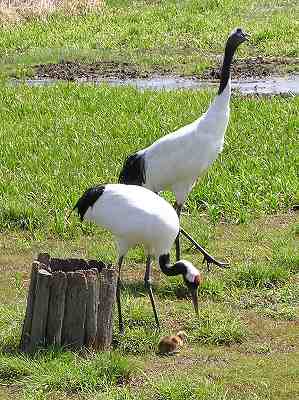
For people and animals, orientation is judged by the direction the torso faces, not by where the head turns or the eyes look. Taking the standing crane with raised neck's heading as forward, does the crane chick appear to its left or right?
on its right

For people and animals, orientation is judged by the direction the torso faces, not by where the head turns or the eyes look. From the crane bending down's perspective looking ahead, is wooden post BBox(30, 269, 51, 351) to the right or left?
on its right

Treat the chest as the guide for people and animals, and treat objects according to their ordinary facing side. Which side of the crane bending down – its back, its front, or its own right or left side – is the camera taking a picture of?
right

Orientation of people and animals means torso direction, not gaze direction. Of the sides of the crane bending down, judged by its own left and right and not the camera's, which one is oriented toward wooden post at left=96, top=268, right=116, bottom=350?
right

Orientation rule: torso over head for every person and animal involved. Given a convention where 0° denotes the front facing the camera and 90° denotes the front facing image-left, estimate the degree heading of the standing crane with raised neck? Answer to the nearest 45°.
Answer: approximately 270°

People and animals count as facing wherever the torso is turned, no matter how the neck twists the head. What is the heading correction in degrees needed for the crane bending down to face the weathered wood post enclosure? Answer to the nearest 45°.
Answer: approximately 135° to its right

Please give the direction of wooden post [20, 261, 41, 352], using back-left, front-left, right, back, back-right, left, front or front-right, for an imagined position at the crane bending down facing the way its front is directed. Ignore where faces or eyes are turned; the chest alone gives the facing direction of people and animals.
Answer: back-right
